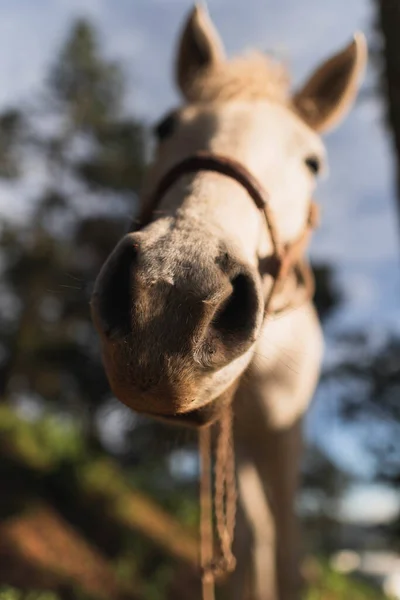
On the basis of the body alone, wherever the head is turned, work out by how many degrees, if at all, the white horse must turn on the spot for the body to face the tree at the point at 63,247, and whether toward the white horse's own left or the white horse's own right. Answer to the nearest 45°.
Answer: approximately 180°

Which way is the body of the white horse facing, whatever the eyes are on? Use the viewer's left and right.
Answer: facing the viewer

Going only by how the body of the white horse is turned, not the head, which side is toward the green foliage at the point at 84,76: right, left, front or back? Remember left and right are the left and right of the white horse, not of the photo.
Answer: back
